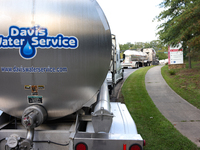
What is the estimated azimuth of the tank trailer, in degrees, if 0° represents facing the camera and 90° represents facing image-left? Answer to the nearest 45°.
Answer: approximately 180°
